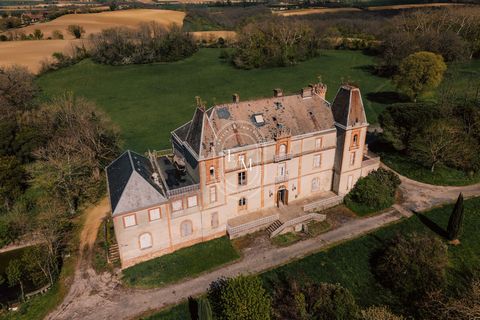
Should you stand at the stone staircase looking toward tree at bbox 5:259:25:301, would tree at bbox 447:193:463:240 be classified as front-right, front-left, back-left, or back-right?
back-left

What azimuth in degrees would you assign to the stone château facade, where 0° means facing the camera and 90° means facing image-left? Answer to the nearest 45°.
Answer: approximately 315°

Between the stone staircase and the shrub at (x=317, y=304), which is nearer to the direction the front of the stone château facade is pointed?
the shrub

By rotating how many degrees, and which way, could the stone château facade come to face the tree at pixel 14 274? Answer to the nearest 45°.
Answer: approximately 90° to its right

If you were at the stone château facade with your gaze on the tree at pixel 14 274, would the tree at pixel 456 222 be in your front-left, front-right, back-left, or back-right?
back-left

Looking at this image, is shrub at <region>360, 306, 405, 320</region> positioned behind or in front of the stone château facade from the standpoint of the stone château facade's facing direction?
in front
